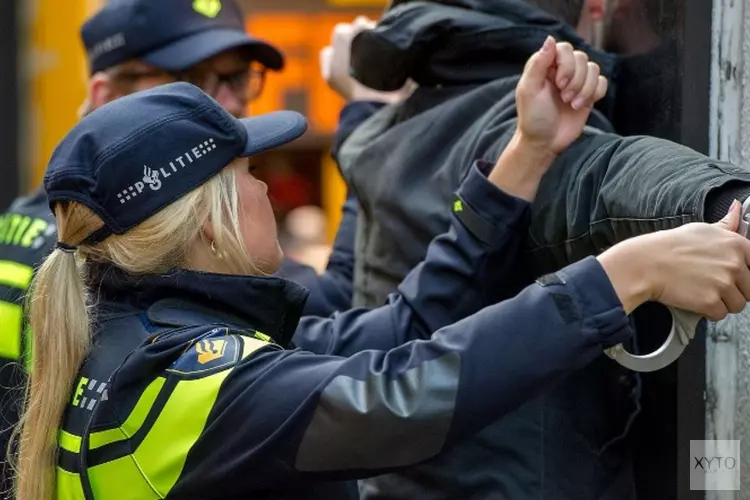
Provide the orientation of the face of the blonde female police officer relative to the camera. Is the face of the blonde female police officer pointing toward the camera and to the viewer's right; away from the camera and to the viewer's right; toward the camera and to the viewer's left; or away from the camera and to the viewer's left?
away from the camera and to the viewer's right

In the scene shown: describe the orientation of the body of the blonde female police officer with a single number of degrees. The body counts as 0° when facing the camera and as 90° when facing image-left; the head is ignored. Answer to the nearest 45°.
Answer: approximately 225°

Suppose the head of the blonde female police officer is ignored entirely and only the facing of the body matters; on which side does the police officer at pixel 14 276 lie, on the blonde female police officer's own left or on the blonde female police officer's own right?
on the blonde female police officer's own left
